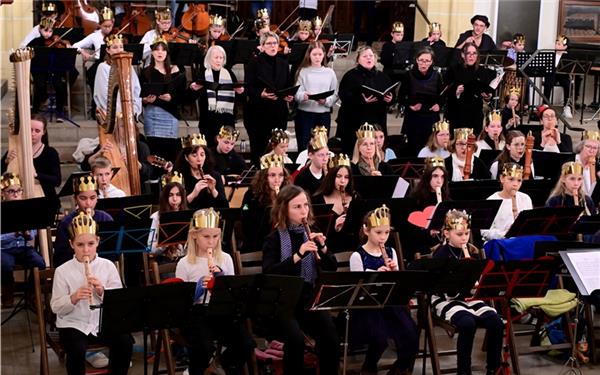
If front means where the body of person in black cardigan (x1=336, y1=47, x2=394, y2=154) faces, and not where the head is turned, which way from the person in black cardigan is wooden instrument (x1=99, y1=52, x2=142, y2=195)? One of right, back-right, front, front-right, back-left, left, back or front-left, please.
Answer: right

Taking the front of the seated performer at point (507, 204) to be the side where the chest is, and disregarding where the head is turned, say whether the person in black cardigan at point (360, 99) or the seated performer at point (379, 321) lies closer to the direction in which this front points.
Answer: the seated performer

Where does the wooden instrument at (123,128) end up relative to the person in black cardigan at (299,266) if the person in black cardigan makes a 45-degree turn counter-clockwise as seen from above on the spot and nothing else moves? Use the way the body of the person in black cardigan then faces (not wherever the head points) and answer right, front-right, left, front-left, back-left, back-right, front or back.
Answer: back-left

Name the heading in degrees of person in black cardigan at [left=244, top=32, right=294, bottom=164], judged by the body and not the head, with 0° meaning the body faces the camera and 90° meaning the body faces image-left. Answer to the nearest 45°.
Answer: approximately 315°

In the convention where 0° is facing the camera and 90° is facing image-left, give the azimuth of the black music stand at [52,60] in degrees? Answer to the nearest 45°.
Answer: approximately 180°

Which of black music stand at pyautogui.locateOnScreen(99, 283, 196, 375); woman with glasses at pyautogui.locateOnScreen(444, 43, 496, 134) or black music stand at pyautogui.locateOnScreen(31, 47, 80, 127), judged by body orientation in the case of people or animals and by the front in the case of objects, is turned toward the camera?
the woman with glasses

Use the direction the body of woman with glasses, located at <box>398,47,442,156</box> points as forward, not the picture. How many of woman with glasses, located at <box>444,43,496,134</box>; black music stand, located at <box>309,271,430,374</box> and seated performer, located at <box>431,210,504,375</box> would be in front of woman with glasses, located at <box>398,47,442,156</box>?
2

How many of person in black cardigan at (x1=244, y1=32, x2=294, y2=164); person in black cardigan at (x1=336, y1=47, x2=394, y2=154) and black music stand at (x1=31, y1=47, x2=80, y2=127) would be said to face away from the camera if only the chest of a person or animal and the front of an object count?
1

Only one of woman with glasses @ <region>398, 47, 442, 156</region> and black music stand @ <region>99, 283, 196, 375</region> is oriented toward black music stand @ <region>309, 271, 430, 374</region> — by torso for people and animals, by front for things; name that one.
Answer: the woman with glasses

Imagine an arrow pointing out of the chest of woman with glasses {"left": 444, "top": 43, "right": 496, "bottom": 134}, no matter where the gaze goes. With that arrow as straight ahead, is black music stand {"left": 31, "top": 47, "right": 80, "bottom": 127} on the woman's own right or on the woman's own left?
on the woman's own right
